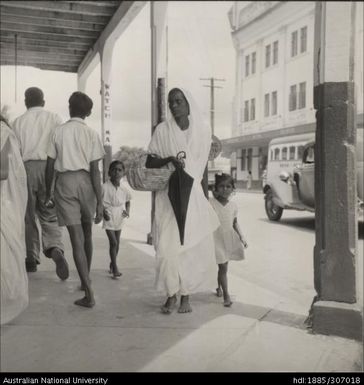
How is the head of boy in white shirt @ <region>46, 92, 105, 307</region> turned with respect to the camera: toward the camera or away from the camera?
away from the camera

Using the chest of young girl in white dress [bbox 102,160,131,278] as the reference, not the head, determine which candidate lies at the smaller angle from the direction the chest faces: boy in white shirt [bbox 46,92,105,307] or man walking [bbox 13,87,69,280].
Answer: the boy in white shirt

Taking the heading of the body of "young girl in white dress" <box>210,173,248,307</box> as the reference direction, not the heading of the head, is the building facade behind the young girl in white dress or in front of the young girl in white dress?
behind

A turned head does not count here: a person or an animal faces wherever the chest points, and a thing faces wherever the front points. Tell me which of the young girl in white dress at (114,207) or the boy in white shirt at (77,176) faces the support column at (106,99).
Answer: the boy in white shirt

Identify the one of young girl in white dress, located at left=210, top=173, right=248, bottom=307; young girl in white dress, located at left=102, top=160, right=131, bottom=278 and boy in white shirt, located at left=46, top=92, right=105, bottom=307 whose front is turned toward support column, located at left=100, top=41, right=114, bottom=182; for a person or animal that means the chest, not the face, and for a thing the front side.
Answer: the boy in white shirt

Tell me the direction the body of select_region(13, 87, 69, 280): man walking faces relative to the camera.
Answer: away from the camera

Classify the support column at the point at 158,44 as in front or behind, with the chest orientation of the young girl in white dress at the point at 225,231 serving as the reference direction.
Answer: behind

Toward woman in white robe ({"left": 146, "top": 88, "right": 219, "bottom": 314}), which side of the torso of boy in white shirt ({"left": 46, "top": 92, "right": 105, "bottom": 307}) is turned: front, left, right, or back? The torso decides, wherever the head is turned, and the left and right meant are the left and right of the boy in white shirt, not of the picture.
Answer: right
